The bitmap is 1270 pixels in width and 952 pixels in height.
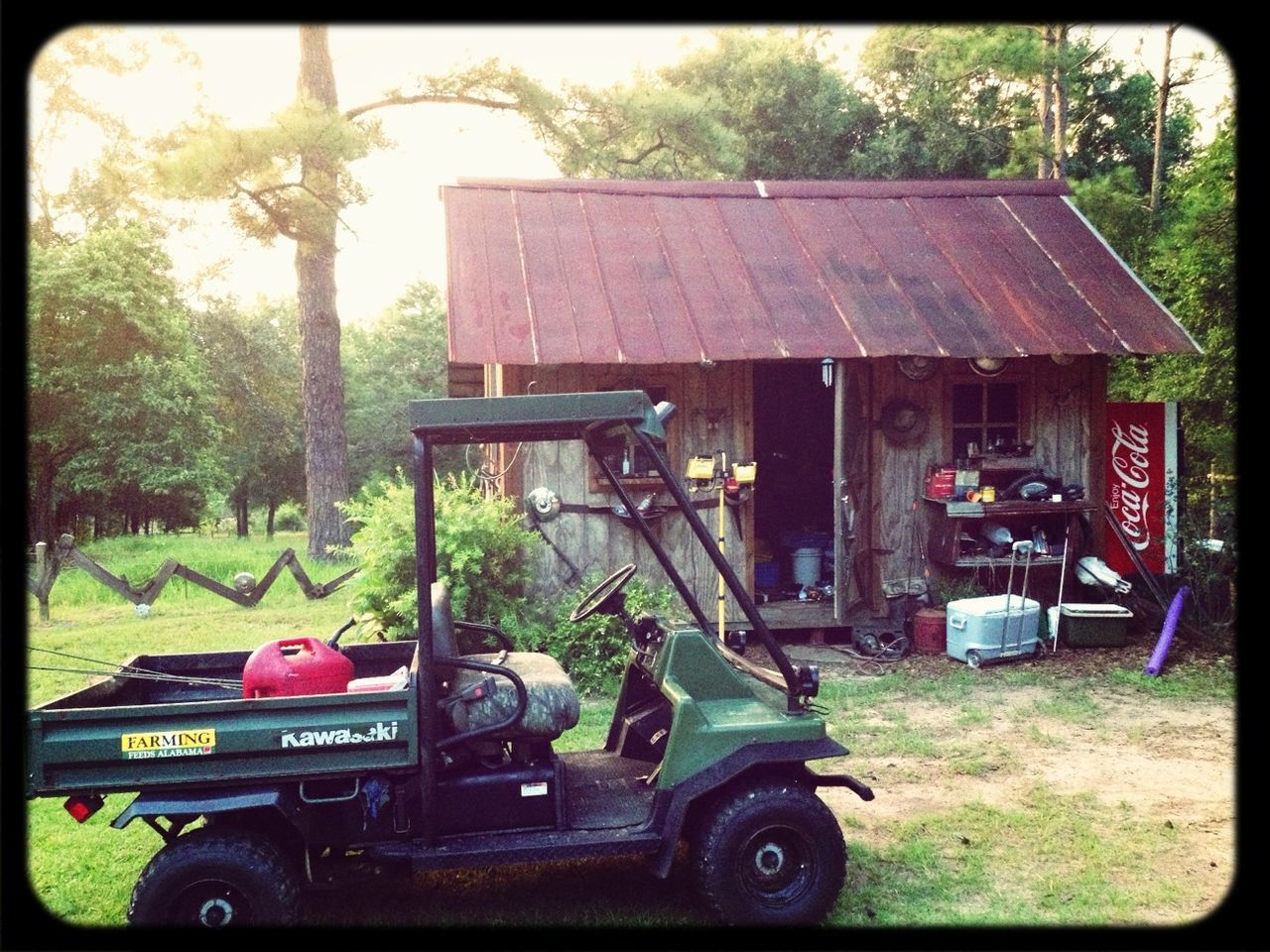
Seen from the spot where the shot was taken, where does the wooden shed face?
facing the viewer

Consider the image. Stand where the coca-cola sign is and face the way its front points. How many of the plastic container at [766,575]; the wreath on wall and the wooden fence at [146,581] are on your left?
0

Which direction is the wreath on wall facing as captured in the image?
toward the camera

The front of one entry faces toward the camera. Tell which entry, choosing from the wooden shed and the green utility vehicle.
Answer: the wooden shed

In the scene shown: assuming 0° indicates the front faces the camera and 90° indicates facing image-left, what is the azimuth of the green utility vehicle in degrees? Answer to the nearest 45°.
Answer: approximately 270°

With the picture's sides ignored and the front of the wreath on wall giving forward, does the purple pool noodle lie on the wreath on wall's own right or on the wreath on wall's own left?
on the wreath on wall's own left

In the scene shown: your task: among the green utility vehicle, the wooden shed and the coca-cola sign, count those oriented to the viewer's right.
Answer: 1

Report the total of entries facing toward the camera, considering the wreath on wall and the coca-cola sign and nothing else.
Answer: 2

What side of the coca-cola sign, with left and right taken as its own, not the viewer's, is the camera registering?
front

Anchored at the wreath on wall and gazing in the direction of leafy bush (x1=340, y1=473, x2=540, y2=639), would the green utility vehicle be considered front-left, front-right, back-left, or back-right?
front-left

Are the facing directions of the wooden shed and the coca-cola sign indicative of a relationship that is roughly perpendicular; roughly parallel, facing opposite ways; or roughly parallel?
roughly parallel

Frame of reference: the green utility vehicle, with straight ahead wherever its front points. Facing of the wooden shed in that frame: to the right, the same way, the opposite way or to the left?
to the right

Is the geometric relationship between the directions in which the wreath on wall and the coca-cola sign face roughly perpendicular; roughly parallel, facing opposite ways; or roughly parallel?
roughly parallel
